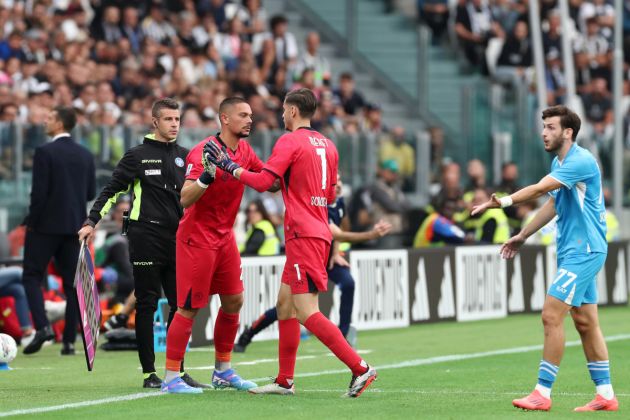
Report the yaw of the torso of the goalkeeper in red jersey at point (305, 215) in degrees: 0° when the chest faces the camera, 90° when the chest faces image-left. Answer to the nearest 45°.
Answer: approximately 135°

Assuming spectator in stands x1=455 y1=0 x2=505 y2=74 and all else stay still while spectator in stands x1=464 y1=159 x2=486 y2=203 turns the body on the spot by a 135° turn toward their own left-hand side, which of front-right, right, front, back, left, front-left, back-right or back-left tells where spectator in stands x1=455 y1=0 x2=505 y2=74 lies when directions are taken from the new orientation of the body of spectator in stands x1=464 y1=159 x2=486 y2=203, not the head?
front-left

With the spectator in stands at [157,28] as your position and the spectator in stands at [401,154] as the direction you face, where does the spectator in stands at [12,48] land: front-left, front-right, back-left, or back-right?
back-right

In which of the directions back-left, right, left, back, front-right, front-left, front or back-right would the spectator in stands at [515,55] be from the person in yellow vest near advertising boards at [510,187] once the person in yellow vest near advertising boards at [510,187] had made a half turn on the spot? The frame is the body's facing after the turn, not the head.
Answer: front

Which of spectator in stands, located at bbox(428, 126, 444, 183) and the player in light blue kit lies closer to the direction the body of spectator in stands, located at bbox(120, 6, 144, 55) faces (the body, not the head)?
the player in light blue kit

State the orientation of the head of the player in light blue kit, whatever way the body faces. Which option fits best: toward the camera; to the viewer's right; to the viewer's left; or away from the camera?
to the viewer's left

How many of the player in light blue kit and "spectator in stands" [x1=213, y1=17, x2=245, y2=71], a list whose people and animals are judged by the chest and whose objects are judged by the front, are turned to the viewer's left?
1

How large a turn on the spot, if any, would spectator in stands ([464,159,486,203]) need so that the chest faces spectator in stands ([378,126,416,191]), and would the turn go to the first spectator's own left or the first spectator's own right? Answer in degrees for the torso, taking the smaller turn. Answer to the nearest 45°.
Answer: approximately 90° to the first spectator's own right

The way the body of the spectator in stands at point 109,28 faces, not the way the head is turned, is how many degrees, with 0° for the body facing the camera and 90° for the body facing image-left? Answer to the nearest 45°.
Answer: approximately 0°
